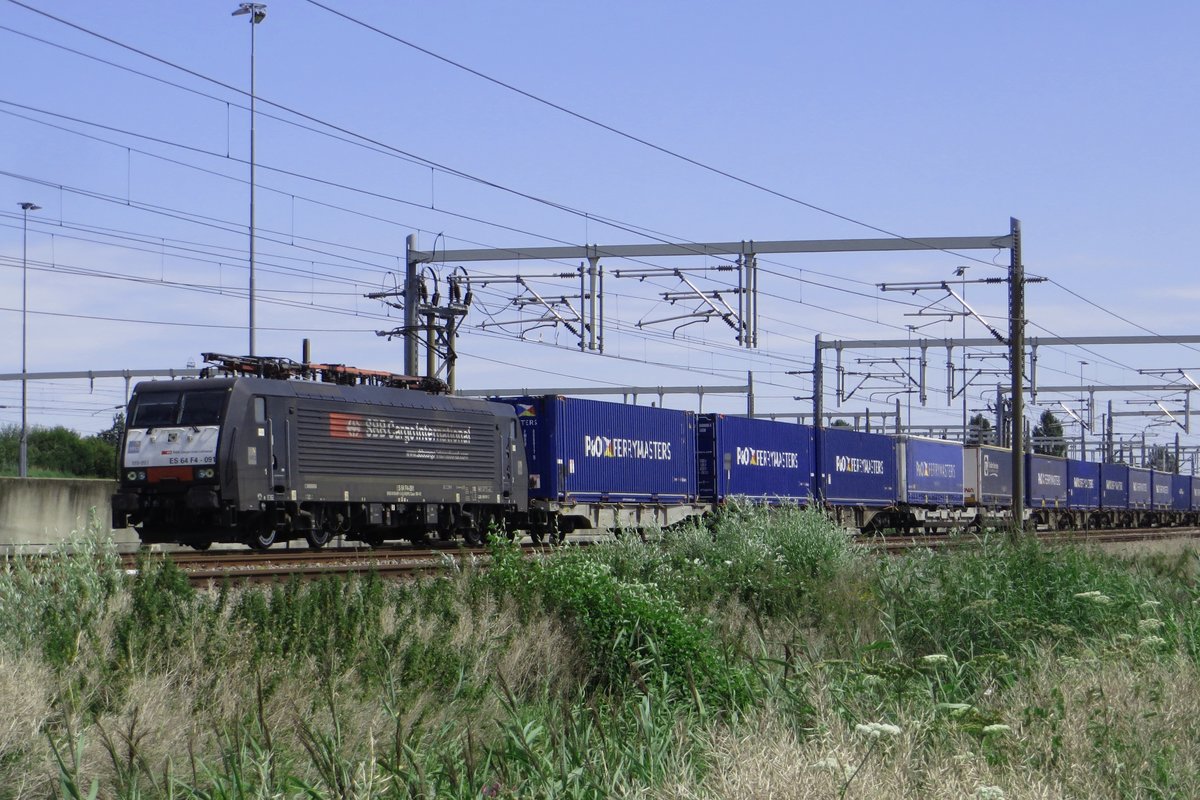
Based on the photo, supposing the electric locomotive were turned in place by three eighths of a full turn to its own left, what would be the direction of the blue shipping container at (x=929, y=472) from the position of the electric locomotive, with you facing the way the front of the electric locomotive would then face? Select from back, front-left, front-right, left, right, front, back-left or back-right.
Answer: front-left

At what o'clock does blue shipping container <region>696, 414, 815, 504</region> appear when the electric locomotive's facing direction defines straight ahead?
The blue shipping container is roughly at 6 o'clock from the electric locomotive.

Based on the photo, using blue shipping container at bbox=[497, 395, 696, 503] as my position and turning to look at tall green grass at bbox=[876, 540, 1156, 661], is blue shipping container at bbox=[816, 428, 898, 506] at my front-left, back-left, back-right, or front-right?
back-left

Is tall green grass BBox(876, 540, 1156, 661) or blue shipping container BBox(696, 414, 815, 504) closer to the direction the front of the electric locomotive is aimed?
the tall green grass

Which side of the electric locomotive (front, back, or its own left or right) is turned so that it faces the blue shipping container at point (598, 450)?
back

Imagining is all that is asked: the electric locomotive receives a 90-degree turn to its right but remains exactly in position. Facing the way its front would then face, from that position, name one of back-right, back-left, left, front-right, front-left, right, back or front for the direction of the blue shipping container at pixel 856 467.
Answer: right

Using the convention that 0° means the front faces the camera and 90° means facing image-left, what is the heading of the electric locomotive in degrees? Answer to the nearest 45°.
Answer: approximately 45°

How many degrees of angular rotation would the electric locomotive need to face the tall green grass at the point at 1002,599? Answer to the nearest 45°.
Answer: approximately 90° to its left
